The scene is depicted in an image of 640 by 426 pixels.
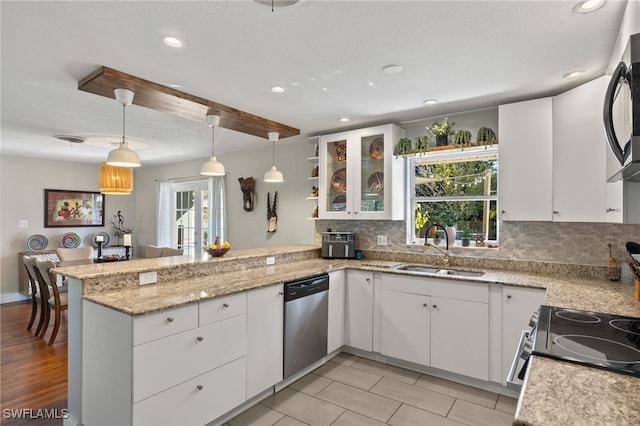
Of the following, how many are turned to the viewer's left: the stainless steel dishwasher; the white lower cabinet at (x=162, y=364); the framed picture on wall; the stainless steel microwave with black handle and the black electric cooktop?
2

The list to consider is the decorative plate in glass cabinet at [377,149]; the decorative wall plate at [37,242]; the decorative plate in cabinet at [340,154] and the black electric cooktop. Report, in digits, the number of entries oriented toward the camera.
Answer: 3

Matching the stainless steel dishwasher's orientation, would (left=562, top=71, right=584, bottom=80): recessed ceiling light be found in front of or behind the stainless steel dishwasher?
in front

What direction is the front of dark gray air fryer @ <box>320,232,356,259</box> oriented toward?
toward the camera

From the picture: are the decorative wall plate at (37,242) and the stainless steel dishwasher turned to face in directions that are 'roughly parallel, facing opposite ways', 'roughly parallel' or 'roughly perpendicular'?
roughly parallel

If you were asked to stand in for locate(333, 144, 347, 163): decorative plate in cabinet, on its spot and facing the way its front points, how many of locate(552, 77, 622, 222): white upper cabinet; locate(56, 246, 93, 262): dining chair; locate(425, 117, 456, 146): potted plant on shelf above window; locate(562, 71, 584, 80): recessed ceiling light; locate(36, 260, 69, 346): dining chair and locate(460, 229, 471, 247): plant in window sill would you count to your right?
2

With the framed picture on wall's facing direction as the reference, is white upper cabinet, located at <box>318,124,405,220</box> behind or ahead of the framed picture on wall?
ahead

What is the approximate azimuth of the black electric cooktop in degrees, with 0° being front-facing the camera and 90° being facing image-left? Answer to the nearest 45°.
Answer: approximately 90°

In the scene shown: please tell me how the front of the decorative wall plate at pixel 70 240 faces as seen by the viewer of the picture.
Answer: facing the viewer

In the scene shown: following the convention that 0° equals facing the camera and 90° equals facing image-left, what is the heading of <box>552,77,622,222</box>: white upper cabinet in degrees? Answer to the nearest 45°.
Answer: approximately 45°

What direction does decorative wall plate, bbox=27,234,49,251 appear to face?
toward the camera

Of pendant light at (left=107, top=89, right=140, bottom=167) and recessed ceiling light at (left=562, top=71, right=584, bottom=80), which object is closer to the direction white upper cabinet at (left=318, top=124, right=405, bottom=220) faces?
the pendant light

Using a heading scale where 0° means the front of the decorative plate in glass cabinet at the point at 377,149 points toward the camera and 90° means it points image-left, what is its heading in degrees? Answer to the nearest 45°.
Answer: approximately 0°

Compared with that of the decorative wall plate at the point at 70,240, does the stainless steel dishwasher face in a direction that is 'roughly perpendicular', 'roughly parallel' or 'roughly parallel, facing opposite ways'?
roughly parallel

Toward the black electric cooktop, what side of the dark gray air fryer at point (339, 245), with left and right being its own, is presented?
front

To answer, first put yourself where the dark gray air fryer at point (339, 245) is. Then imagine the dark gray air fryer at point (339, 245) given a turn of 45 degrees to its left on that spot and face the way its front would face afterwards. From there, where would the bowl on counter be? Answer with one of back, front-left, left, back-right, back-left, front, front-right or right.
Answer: right

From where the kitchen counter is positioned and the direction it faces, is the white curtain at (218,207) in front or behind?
behind

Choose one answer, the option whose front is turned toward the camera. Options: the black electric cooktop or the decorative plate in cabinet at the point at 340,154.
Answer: the decorative plate in cabinet

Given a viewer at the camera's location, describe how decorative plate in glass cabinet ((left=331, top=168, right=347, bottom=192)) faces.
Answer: facing the viewer
